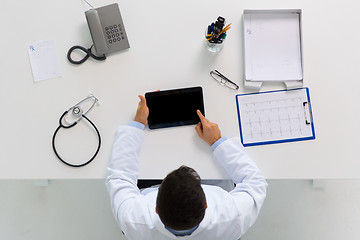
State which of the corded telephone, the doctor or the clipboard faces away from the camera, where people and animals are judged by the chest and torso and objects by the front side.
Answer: the doctor

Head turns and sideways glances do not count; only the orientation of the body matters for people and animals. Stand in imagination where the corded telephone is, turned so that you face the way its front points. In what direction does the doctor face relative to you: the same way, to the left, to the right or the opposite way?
the opposite way

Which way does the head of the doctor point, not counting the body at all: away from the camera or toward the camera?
away from the camera

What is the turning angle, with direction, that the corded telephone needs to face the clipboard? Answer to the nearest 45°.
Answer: approximately 45° to its left

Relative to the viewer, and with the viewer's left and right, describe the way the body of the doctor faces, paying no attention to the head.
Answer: facing away from the viewer

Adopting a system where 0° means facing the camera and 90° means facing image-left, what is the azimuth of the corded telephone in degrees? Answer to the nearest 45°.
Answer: approximately 0°

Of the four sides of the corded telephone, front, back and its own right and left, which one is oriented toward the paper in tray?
left
